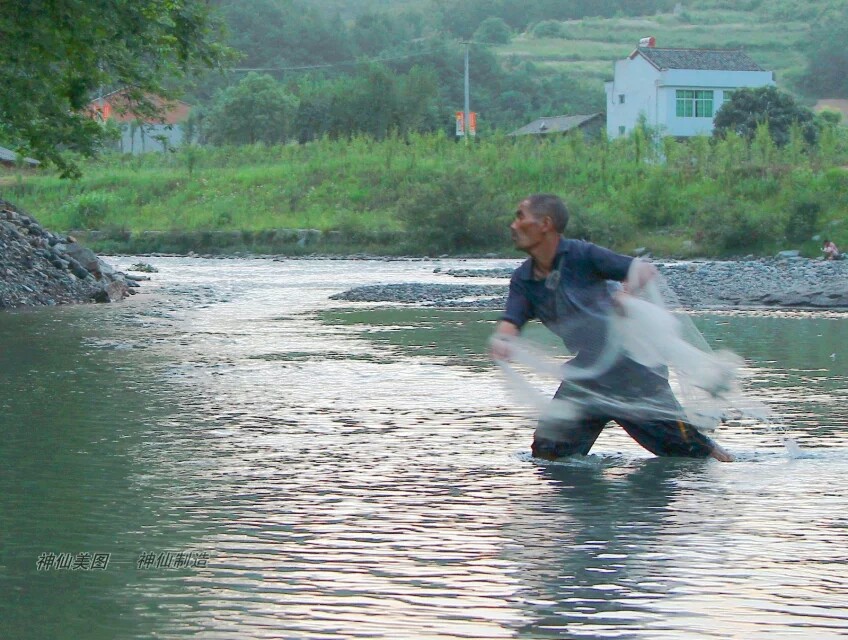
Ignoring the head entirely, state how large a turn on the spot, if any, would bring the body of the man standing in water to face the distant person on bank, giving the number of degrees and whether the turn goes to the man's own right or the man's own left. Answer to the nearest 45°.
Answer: approximately 135° to the man's own right

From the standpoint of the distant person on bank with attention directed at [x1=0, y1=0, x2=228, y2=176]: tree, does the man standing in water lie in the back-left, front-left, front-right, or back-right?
front-left

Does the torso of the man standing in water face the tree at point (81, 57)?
no

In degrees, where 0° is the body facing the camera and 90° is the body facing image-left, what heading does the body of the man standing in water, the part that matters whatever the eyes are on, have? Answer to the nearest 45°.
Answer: approximately 45°

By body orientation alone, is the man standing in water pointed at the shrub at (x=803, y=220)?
no

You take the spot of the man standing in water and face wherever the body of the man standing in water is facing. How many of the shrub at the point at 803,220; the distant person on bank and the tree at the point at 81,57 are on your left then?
0

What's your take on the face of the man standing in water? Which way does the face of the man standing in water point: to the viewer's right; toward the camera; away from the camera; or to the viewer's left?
to the viewer's left
